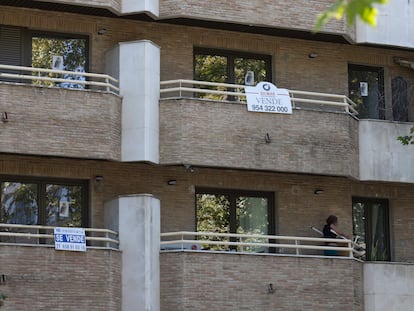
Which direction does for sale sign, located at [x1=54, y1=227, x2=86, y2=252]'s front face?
toward the camera

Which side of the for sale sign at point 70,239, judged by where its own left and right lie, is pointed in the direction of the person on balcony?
left

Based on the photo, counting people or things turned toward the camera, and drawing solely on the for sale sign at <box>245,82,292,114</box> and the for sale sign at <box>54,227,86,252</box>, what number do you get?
2

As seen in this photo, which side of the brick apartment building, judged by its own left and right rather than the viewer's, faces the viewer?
front

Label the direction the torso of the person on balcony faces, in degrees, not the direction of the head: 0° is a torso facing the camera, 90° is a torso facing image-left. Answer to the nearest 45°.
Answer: approximately 315°

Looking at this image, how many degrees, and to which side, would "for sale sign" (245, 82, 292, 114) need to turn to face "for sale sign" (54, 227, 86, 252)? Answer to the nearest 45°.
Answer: approximately 45° to its right
